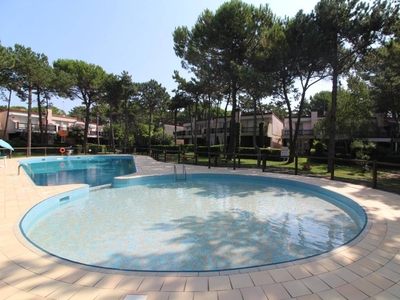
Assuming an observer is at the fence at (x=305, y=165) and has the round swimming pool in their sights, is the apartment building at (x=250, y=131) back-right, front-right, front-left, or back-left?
back-right

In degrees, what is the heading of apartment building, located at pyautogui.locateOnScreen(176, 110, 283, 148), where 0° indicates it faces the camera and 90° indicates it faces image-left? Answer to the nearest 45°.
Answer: approximately 45°

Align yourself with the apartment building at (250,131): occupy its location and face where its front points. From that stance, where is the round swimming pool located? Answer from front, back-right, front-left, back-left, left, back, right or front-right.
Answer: front-left
